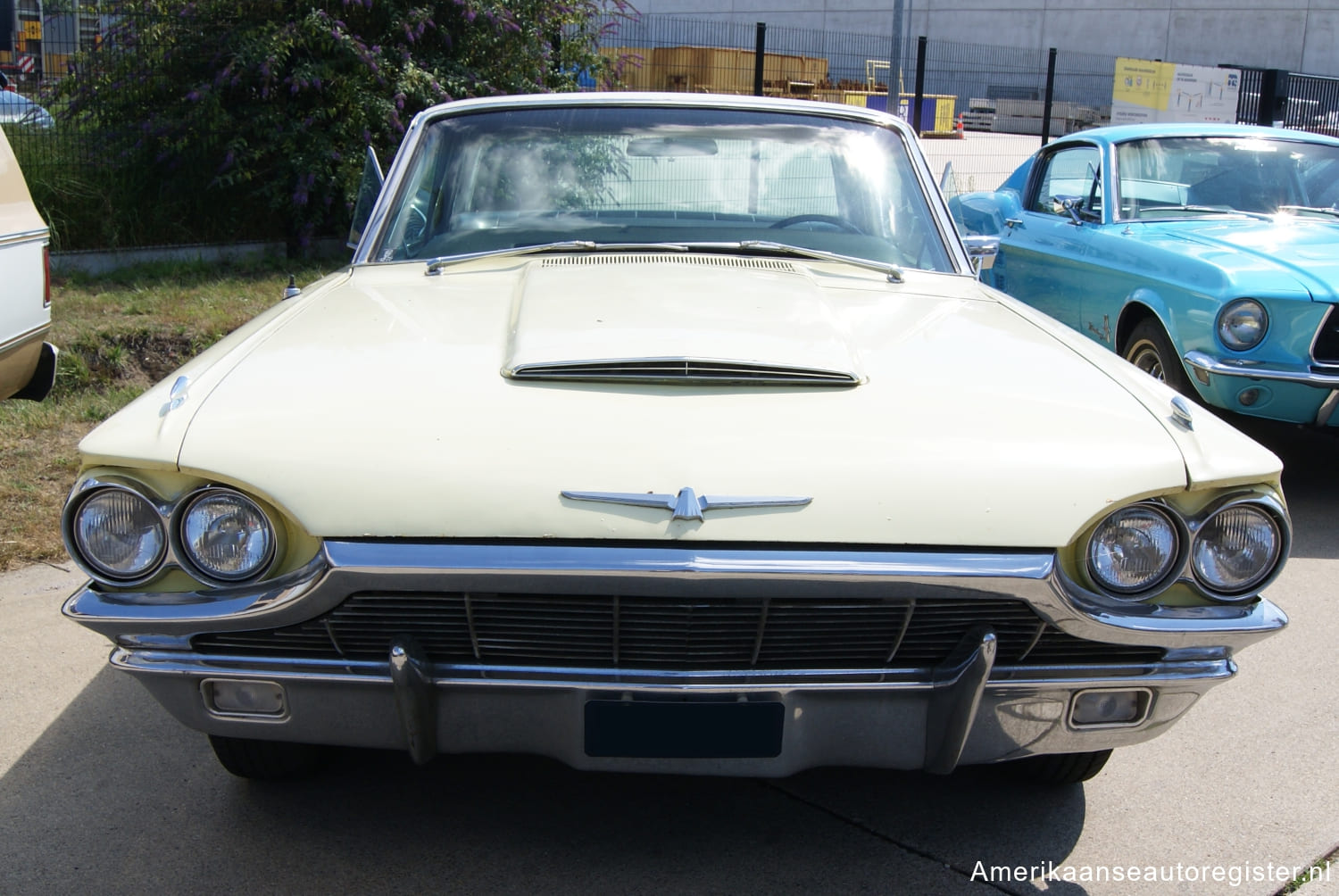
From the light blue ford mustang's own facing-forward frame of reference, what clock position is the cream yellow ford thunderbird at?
The cream yellow ford thunderbird is roughly at 2 o'clock from the light blue ford mustang.

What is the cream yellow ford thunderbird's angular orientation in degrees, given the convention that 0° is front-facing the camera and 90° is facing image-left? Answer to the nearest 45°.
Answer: approximately 0°

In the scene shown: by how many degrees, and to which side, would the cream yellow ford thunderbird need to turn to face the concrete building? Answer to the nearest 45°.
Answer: approximately 180°

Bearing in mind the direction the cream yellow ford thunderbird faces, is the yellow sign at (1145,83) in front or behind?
behind

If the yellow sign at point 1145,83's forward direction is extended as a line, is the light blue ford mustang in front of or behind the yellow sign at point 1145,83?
in front

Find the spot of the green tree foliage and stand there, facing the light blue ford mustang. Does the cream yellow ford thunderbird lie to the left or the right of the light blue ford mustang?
right

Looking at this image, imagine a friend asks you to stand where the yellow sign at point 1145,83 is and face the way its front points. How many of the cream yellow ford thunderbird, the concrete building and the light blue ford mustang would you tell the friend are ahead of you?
2

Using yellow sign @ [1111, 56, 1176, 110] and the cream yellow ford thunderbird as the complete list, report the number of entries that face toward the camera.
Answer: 2

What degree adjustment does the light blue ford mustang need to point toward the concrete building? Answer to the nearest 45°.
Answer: approximately 135° to its left

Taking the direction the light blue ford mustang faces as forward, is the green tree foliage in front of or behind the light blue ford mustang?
behind

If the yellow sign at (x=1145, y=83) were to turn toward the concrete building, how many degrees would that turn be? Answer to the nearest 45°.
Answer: approximately 180°

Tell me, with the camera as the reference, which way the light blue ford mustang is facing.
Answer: facing the viewer and to the right of the viewer

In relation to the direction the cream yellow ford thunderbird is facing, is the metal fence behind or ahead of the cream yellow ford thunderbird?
behind

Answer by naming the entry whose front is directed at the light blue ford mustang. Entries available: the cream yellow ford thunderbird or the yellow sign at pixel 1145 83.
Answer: the yellow sign

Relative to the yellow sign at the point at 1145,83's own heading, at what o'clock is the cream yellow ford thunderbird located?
The cream yellow ford thunderbird is roughly at 12 o'clock from the yellow sign.
